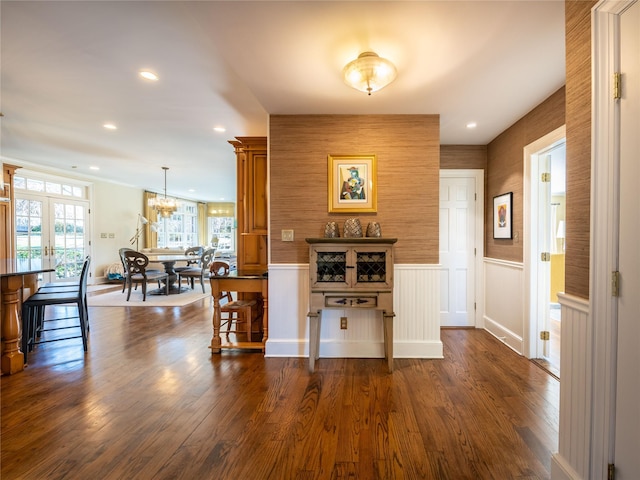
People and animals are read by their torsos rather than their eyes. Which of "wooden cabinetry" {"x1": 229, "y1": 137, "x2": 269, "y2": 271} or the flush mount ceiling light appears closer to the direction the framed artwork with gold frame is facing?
the flush mount ceiling light

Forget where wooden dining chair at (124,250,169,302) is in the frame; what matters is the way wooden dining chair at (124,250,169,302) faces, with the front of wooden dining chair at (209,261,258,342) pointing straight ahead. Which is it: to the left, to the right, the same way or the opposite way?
to the left

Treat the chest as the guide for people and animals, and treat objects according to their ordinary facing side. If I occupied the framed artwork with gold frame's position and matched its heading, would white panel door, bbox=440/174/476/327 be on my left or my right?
on my left

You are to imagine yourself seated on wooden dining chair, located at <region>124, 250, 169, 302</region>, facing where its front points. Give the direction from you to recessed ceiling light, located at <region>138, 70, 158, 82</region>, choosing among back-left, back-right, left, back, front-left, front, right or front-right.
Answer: back-right

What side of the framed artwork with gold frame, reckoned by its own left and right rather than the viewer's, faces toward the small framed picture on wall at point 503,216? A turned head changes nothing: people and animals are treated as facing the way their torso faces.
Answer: left

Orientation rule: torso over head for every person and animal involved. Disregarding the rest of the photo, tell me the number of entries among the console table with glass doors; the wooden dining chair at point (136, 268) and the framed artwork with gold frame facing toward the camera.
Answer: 2

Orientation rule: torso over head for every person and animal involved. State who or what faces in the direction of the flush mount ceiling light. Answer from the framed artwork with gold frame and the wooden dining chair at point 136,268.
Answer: the framed artwork with gold frame

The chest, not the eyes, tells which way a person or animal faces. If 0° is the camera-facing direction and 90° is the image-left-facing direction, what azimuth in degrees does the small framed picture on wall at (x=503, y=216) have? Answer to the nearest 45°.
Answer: approximately 45°
